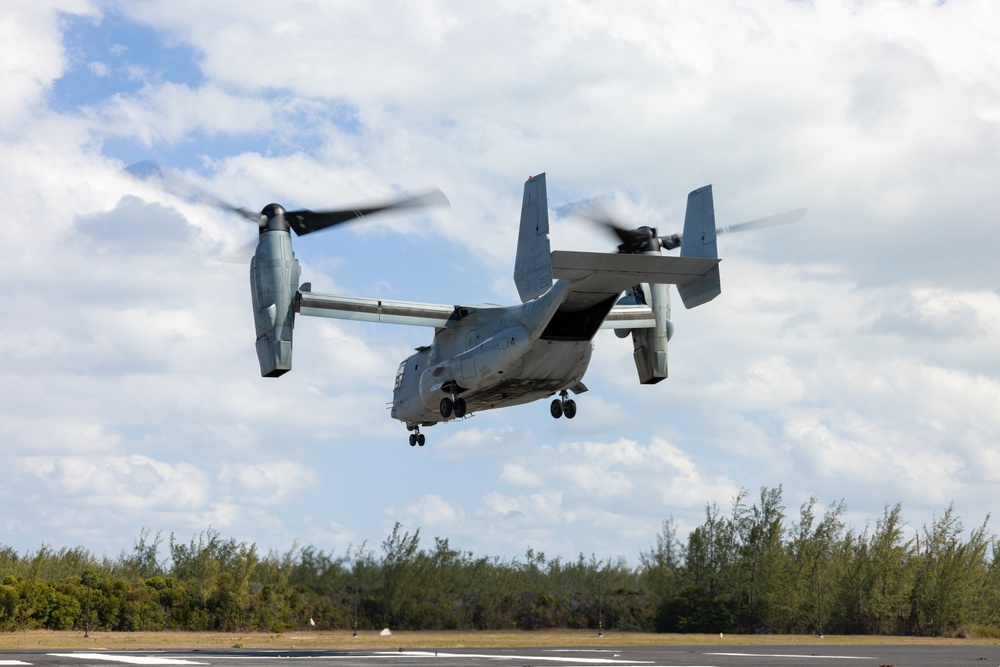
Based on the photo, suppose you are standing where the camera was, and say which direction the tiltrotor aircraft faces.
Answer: facing away from the viewer and to the left of the viewer
